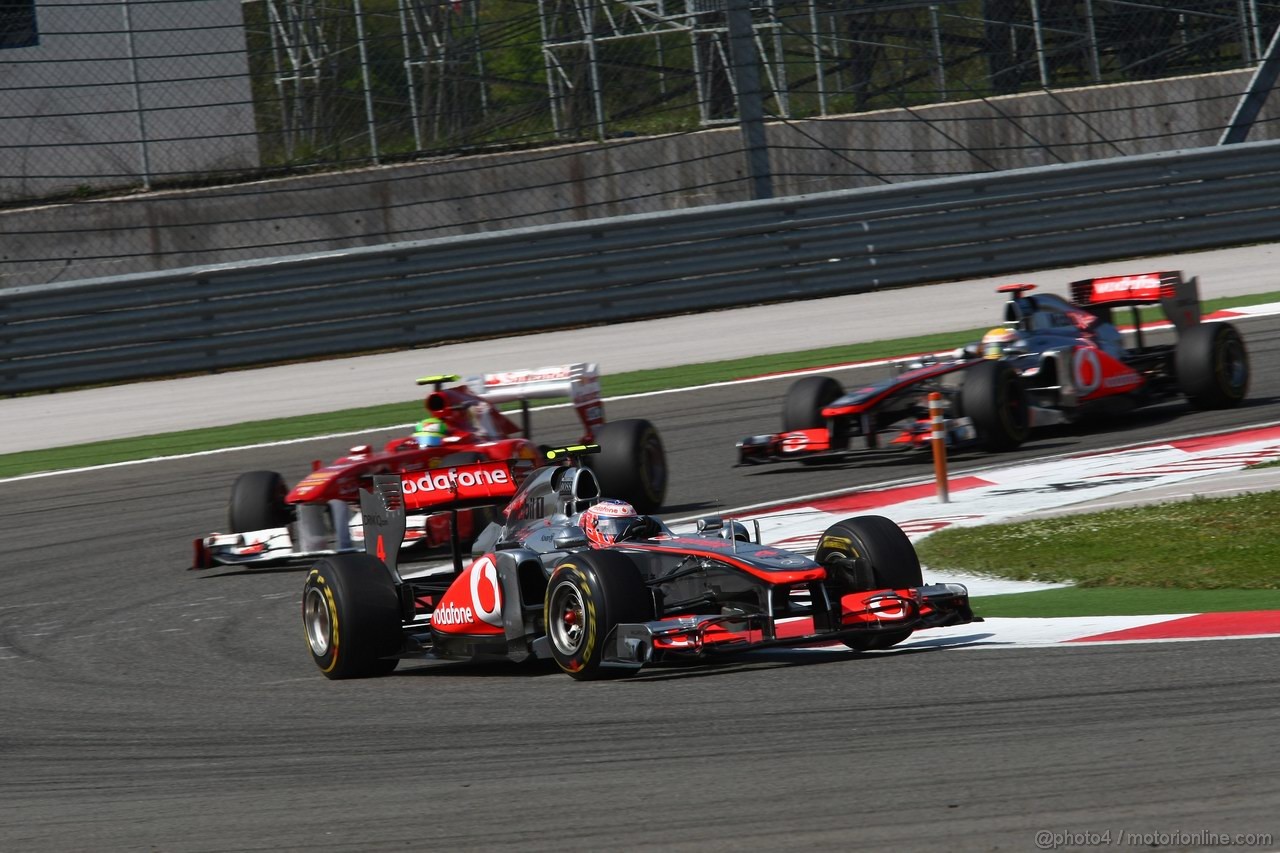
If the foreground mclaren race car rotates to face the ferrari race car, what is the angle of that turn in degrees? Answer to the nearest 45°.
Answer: approximately 135° to its left

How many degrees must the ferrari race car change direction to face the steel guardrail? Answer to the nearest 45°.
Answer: approximately 135° to its right

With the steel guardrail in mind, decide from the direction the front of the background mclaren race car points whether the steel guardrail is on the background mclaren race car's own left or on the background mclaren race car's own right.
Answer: on the background mclaren race car's own right

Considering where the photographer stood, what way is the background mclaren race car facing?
facing the viewer and to the left of the viewer

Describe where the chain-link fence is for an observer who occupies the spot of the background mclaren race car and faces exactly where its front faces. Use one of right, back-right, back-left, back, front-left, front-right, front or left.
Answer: right

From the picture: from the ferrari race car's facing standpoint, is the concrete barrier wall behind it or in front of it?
behind

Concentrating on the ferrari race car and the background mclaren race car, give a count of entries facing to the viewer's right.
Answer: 0

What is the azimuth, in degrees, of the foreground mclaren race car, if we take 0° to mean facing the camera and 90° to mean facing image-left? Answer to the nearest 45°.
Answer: approximately 315°

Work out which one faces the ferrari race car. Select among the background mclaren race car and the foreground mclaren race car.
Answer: the background mclaren race car

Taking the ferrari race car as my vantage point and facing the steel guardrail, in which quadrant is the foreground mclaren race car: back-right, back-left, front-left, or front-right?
back-right

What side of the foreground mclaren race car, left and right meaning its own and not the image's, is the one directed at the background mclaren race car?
left

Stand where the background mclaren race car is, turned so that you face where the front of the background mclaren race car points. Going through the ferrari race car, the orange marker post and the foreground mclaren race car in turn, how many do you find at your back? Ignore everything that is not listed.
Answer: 0

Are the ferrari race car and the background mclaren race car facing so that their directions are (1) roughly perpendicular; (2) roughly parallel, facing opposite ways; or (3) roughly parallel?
roughly parallel

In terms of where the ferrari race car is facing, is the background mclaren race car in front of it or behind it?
behind

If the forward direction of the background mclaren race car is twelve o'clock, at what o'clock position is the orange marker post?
The orange marker post is roughly at 11 o'clock from the background mclaren race car.
